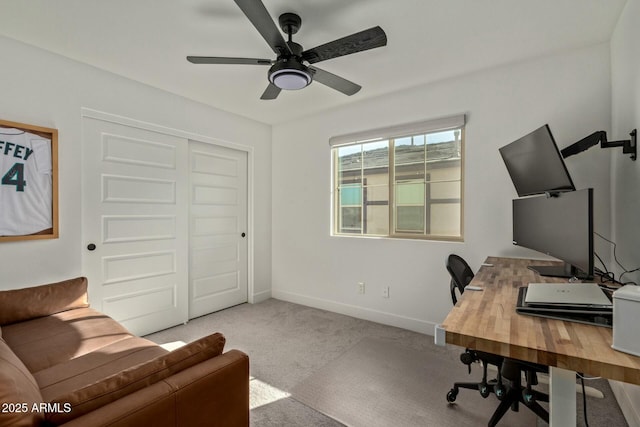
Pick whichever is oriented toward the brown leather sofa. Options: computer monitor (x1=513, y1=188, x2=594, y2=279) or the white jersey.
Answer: the computer monitor
